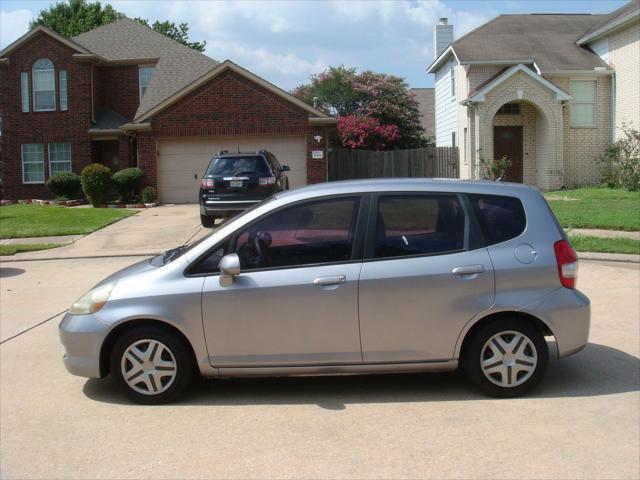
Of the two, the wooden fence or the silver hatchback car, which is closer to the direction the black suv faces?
the wooden fence

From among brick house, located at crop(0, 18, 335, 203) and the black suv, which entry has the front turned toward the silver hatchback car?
the brick house

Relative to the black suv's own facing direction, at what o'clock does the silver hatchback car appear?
The silver hatchback car is roughly at 6 o'clock from the black suv.

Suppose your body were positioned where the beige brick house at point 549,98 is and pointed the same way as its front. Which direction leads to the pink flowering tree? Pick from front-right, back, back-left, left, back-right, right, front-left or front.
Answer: back-right

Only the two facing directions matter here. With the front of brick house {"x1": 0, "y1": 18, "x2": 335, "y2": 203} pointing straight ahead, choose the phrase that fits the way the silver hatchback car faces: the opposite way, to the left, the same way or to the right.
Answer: to the right

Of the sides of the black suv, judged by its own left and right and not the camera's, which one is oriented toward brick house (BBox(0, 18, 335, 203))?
front

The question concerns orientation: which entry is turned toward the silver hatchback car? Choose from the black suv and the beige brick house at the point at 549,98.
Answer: the beige brick house

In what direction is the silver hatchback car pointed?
to the viewer's left

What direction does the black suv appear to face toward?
away from the camera

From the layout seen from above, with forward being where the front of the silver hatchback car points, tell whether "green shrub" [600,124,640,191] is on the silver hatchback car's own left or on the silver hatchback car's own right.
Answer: on the silver hatchback car's own right

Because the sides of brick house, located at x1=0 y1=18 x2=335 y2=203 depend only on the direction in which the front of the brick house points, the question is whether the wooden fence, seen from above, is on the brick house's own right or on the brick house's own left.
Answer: on the brick house's own left
